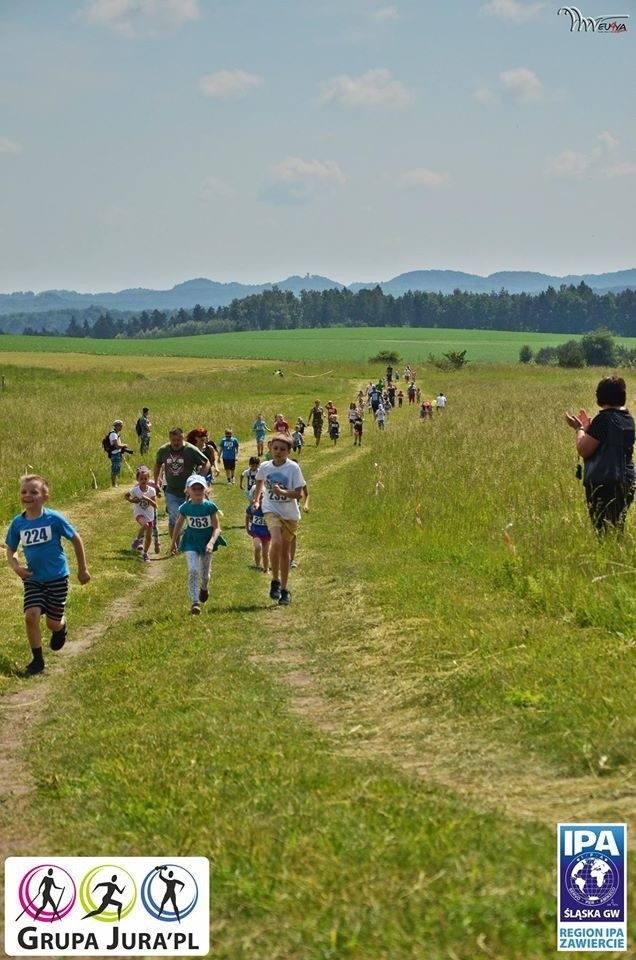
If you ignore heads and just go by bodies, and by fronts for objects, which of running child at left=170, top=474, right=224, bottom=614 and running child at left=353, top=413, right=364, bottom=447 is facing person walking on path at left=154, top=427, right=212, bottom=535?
running child at left=353, top=413, right=364, bottom=447

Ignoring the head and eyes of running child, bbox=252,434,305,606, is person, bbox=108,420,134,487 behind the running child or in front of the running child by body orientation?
behind

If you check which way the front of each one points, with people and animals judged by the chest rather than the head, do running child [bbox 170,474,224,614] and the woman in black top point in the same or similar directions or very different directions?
very different directions

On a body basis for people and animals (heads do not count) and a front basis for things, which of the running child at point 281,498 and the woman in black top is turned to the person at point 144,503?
the woman in black top

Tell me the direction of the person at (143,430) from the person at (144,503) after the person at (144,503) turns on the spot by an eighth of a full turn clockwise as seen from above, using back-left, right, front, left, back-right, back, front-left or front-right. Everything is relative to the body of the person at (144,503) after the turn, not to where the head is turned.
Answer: back-right

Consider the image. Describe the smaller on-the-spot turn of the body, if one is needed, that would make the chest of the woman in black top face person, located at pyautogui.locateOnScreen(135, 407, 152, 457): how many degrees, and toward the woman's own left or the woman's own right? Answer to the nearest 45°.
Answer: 0° — they already face them

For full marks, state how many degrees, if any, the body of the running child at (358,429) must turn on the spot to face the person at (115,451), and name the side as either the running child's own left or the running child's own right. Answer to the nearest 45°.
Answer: approximately 45° to the running child's own right

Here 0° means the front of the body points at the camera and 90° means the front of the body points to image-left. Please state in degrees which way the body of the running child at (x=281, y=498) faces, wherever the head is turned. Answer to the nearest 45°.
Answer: approximately 0°

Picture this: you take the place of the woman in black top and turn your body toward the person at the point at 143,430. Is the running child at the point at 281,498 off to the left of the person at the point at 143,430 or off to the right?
left

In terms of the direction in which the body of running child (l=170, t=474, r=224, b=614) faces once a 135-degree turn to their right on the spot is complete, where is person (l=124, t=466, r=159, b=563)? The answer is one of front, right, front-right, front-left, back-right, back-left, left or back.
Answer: front-right

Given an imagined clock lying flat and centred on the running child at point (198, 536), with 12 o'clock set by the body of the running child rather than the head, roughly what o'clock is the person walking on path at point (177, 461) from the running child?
The person walking on path is roughly at 6 o'clock from the running child.

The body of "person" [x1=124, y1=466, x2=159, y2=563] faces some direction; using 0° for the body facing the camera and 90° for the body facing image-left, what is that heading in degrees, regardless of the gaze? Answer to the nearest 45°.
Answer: approximately 0°
